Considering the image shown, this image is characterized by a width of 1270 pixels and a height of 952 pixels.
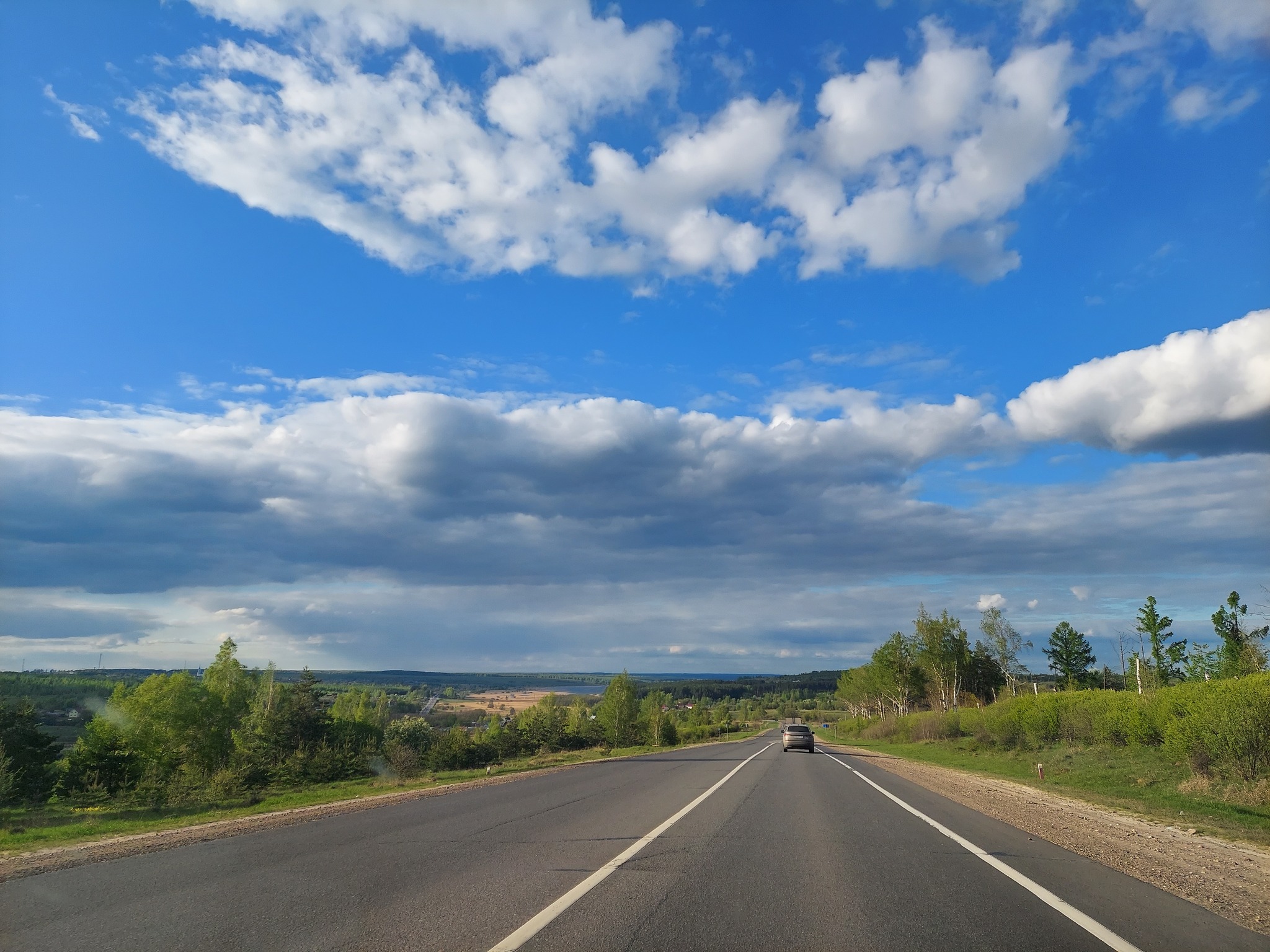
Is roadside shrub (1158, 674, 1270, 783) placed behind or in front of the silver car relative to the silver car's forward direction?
behind

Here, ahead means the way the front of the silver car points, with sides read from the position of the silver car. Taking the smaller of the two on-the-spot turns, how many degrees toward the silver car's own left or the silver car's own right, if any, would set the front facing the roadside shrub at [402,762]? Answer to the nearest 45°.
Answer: approximately 135° to the silver car's own left

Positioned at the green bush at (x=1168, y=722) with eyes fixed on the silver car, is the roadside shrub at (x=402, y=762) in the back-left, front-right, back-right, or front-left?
front-left

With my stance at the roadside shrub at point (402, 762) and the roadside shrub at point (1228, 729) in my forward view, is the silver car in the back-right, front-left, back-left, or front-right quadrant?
front-left

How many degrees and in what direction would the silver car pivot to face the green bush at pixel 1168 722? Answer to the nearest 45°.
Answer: approximately 135° to its right

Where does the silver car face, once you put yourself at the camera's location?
facing away from the viewer
